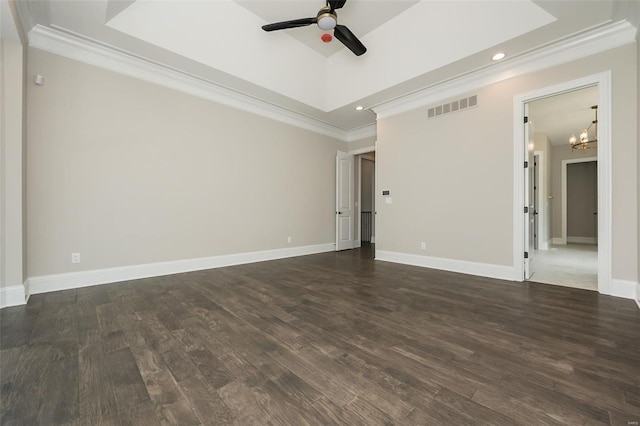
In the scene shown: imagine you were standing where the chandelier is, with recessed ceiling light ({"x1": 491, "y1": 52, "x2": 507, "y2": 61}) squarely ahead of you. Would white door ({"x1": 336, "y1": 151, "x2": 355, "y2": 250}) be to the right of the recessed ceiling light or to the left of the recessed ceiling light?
right

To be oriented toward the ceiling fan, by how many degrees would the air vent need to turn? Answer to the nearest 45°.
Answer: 0° — it already faces it

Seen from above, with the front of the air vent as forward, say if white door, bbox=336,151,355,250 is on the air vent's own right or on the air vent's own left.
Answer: on the air vent's own right

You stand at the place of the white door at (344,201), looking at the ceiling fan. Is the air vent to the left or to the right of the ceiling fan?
left

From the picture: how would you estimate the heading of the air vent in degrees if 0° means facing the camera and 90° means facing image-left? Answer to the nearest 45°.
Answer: approximately 45°

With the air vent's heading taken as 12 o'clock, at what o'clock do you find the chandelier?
The chandelier is roughly at 6 o'clock from the air vent.
